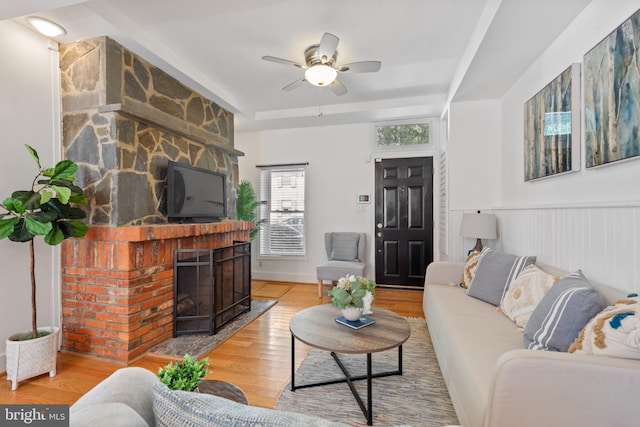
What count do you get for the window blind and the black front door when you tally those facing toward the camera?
2

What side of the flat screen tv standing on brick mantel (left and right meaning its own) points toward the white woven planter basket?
right

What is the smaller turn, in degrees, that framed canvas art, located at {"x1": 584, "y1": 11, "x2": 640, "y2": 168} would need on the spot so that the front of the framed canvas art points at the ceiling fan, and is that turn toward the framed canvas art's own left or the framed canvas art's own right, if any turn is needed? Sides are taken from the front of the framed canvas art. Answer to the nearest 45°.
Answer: approximately 45° to the framed canvas art's own right

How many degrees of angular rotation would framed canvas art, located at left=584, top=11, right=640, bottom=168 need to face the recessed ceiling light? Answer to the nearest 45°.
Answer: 0° — it already faces it

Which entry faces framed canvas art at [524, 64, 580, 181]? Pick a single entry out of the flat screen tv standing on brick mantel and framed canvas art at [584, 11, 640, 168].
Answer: the flat screen tv standing on brick mantel

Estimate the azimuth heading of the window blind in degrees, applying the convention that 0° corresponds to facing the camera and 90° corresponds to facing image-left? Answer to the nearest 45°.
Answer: approximately 0°

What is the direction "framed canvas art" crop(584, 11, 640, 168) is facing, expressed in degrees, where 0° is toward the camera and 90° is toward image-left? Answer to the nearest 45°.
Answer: approximately 45°

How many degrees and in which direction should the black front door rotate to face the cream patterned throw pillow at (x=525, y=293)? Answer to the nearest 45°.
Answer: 0° — it already faces it

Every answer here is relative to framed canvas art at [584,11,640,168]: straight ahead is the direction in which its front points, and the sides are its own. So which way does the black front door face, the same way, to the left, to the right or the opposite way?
to the left
